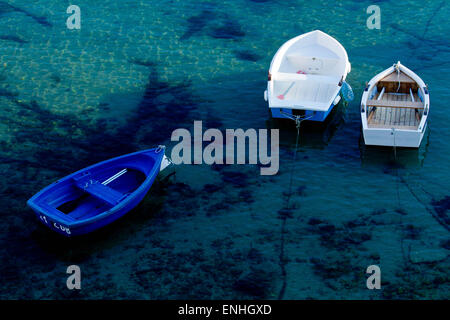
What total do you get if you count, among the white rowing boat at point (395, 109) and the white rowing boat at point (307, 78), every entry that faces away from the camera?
2

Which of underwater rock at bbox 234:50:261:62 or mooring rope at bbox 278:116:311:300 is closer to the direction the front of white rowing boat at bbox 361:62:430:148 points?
the underwater rock

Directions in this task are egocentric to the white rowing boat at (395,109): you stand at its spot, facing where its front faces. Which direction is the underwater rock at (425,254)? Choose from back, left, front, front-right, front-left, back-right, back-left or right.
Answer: back

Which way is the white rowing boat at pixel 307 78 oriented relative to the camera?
away from the camera

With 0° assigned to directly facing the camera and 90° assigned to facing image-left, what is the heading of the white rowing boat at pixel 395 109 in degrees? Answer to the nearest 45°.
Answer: approximately 180°

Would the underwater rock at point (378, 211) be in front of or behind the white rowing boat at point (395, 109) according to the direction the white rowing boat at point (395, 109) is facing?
behind

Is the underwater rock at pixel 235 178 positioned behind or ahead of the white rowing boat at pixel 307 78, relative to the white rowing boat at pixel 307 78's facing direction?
behind

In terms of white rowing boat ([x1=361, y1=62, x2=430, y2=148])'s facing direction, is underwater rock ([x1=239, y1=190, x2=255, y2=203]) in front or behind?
behind

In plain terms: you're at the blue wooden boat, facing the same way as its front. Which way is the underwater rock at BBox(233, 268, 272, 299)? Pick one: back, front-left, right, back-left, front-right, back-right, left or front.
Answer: right

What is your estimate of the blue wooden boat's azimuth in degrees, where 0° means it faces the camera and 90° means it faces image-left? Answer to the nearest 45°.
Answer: approximately 225°

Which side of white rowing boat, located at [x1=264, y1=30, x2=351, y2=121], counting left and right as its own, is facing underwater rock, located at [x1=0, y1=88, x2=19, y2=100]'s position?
left
